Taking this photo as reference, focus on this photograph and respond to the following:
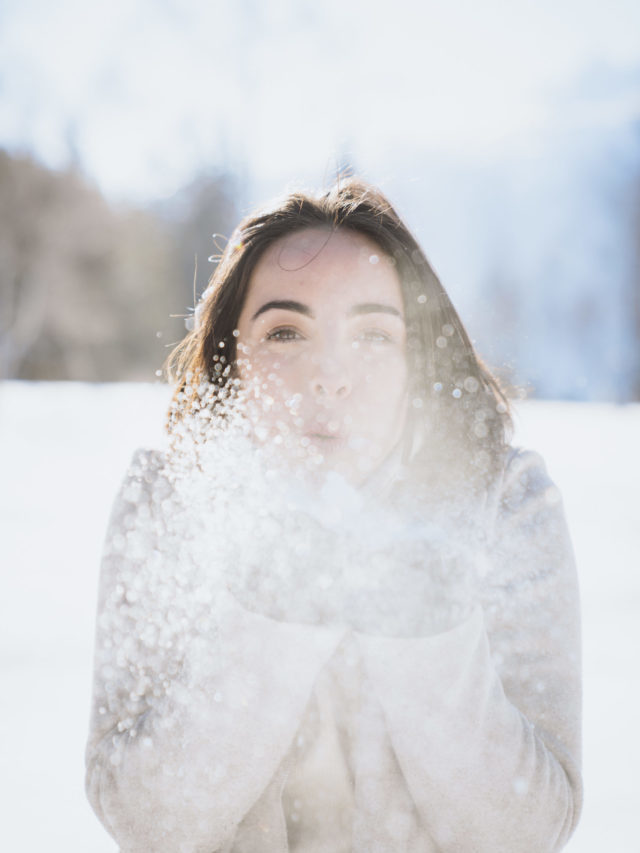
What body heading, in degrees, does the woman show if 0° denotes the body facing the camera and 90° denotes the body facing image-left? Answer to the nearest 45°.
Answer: approximately 0°

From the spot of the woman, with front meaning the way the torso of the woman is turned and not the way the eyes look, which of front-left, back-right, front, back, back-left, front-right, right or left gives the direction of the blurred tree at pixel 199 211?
back

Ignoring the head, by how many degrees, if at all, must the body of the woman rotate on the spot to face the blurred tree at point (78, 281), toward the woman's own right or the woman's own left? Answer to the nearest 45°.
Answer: approximately 180°
